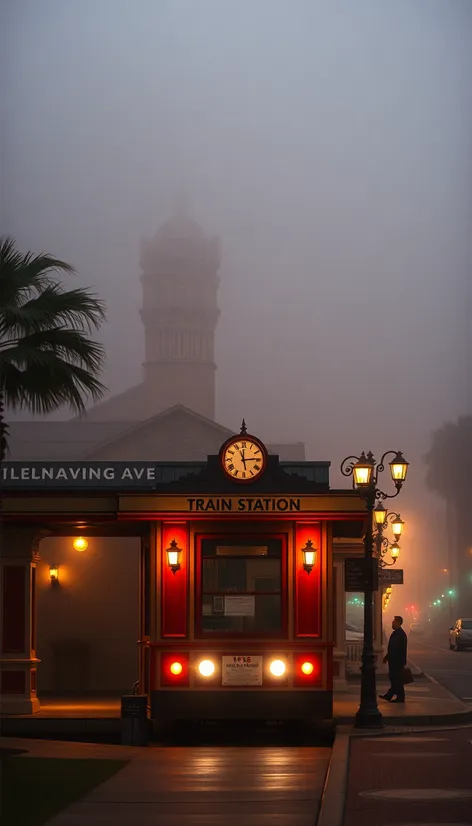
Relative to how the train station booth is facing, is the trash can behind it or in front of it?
in front

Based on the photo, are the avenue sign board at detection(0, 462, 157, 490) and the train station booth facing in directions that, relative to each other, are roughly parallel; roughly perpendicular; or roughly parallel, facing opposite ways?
roughly parallel

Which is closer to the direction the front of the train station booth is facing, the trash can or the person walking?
the trash can

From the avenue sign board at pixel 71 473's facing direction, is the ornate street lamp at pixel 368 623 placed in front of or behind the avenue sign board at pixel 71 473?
in front

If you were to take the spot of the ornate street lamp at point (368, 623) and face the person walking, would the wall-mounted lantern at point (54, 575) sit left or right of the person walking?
left

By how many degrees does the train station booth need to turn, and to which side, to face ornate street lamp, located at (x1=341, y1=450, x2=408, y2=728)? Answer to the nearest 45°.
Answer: approximately 90° to its left

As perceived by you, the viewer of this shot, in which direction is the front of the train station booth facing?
facing the viewer

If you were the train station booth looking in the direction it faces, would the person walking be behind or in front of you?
behind

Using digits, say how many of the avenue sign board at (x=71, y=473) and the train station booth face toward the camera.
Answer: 2

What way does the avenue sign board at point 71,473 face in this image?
toward the camera
